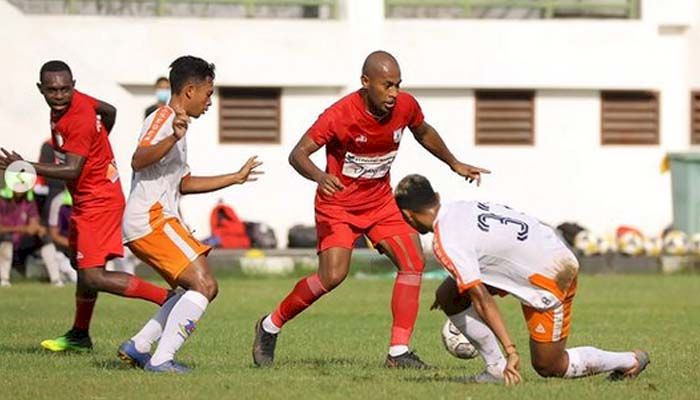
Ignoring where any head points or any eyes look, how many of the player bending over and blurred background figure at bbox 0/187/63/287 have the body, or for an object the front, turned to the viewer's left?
1

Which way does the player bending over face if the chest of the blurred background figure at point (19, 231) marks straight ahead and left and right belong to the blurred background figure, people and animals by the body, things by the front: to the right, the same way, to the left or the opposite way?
to the right

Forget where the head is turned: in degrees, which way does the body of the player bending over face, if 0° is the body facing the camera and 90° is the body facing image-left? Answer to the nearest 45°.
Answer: approximately 90°

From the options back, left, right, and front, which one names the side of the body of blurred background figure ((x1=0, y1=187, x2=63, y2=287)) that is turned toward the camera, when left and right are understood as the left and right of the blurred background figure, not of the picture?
front

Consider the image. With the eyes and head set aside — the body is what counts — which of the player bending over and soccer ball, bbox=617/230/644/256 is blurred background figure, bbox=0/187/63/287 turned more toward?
the player bending over

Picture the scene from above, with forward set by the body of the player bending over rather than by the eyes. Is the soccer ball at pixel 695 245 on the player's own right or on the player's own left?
on the player's own right

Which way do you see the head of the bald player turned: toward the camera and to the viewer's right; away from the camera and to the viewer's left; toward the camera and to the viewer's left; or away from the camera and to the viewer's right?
toward the camera and to the viewer's right
